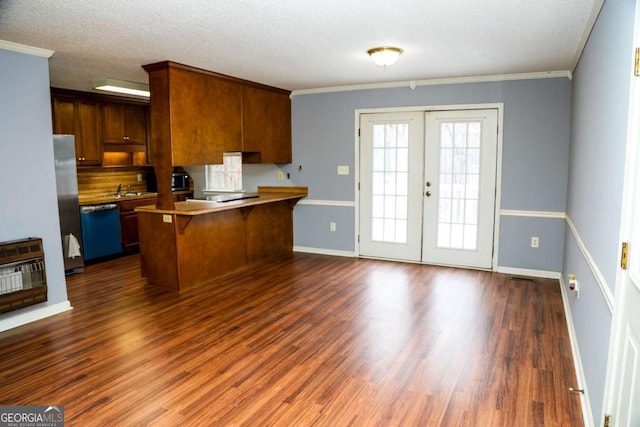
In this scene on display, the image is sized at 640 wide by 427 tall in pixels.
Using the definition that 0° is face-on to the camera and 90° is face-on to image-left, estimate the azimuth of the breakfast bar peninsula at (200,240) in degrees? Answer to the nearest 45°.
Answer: approximately 315°

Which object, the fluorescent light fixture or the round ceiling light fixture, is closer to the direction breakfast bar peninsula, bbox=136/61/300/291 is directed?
the round ceiling light fixture

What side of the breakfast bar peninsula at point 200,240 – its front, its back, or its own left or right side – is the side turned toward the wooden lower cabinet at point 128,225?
back
